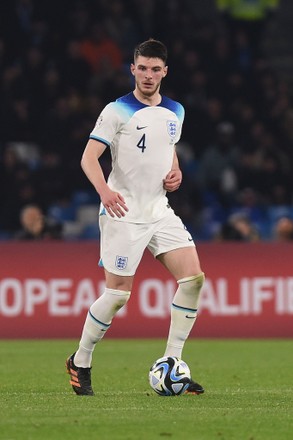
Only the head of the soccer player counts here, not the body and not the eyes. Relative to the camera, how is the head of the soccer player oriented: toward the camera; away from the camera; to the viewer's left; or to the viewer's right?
toward the camera

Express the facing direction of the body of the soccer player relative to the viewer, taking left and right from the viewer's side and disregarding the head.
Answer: facing the viewer and to the right of the viewer
